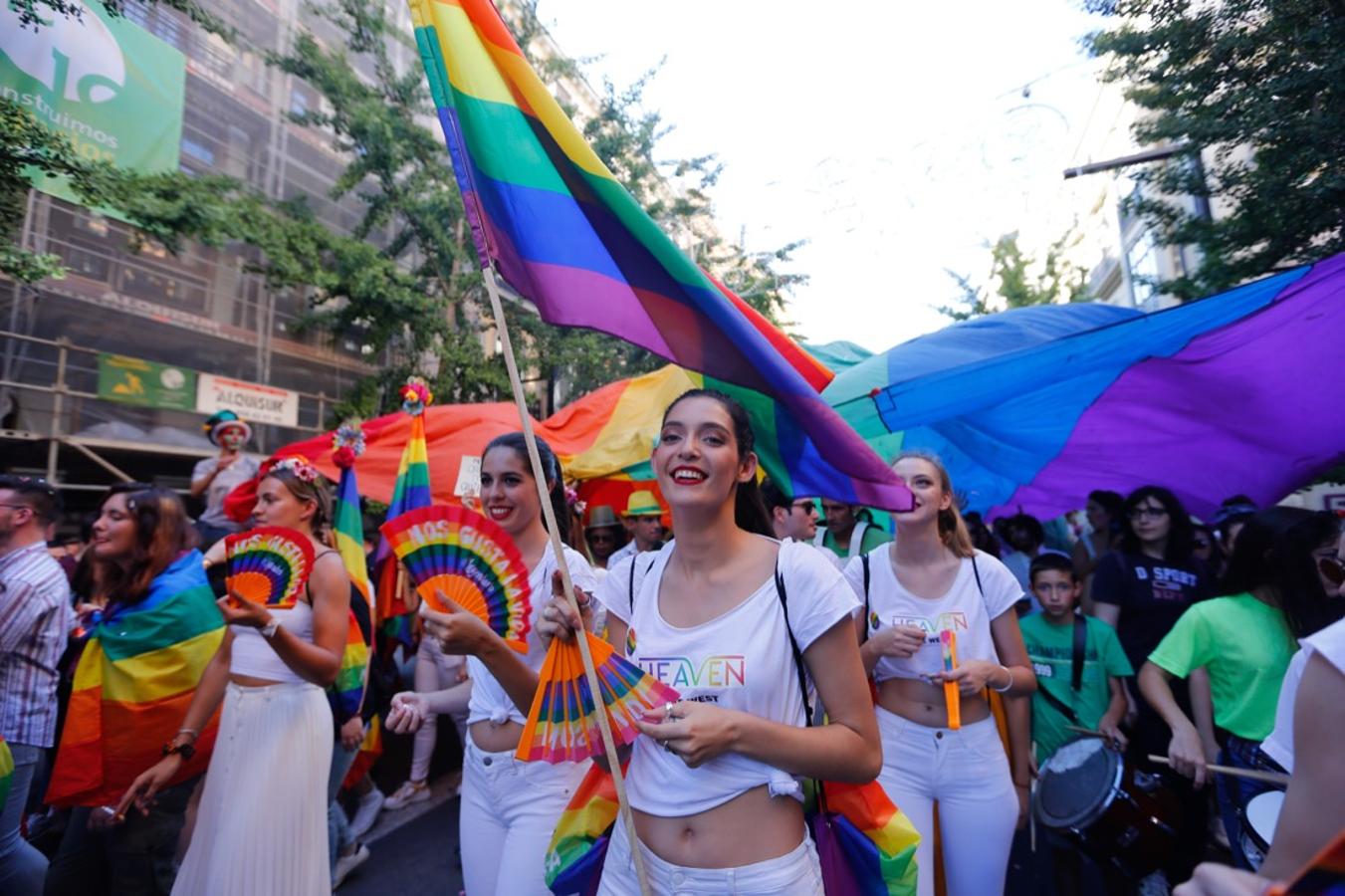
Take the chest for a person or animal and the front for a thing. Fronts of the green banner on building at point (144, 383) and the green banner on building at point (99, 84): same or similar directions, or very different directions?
same or similar directions

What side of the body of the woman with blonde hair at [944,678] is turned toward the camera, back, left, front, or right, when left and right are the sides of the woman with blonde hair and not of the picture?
front

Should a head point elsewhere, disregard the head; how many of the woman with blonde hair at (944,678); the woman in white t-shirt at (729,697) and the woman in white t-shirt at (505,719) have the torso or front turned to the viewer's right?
0

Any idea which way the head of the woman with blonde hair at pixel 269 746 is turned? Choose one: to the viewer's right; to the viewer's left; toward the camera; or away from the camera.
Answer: to the viewer's left

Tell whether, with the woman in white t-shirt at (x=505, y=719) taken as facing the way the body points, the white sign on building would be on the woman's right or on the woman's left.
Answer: on the woman's right

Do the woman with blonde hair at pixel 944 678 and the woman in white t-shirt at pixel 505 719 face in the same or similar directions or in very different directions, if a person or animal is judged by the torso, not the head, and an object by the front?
same or similar directions

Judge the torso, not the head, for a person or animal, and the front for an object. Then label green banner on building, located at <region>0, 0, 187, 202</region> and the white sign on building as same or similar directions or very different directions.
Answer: same or similar directions

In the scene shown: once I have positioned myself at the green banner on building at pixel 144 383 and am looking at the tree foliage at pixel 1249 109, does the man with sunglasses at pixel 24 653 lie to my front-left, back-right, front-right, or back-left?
front-right

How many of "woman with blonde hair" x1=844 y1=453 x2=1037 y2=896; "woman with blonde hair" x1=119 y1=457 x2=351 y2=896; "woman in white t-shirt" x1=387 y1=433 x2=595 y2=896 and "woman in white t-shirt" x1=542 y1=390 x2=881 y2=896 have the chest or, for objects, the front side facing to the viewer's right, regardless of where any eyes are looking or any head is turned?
0

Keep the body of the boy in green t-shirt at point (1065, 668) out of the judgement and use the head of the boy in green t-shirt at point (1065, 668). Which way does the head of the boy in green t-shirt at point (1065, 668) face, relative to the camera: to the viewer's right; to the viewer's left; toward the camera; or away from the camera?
toward the camera

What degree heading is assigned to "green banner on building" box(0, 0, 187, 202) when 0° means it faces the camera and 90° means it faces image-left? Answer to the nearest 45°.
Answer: approximately 315°

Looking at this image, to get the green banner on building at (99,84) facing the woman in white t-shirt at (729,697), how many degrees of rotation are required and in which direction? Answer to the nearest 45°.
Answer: approximately 45° to its right

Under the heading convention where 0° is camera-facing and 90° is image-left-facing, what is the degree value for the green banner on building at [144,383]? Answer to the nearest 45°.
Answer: approximately 315°

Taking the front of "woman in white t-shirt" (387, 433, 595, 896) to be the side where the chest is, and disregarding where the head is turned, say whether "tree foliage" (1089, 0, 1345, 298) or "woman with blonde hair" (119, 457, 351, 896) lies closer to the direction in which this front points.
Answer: the woman with blonde hair

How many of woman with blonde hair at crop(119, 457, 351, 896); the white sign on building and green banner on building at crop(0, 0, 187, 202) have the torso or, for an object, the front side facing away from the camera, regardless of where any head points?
0

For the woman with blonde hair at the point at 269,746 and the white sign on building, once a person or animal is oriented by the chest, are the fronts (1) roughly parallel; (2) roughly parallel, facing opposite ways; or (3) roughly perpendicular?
roughly perpendicular

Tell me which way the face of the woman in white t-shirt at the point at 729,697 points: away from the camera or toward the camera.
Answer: toward the camera

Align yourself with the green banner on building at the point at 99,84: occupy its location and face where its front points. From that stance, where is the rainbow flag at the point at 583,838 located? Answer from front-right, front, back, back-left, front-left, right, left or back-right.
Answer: front-right

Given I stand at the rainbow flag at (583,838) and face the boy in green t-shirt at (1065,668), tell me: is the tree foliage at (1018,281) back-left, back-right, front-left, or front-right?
front-left
